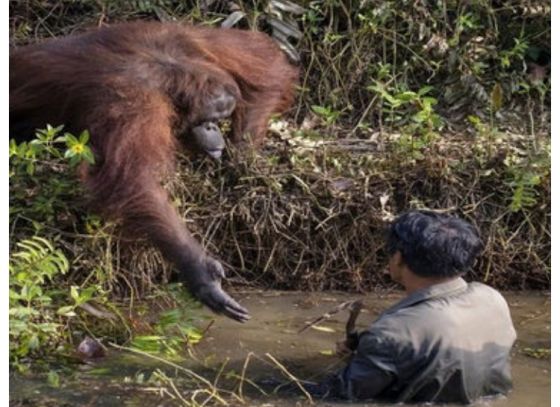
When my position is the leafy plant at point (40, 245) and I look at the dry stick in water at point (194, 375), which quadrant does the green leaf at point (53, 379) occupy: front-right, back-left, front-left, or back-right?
front-right

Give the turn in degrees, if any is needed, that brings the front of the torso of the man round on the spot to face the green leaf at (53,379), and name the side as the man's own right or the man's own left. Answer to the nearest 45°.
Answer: approximately 45° to the man's own left

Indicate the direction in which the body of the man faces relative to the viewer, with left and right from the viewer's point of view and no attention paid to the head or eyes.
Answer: facing away from the viewer and to the left of the viewer

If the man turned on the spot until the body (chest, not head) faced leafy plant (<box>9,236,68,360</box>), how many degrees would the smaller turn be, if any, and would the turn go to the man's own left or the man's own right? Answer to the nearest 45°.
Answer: approximately 45° to the man's own left

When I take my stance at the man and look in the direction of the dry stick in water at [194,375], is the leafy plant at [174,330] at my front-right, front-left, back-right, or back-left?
front-right

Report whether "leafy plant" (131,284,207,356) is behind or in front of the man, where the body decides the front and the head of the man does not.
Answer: in front

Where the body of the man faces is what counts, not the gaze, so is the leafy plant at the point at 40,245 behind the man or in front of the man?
in front

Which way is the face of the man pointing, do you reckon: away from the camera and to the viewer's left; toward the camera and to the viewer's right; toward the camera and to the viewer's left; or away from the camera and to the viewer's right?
away from the camera and to the viewer's left

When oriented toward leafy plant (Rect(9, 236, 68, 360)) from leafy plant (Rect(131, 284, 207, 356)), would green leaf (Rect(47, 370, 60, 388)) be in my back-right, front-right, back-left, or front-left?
front-left
